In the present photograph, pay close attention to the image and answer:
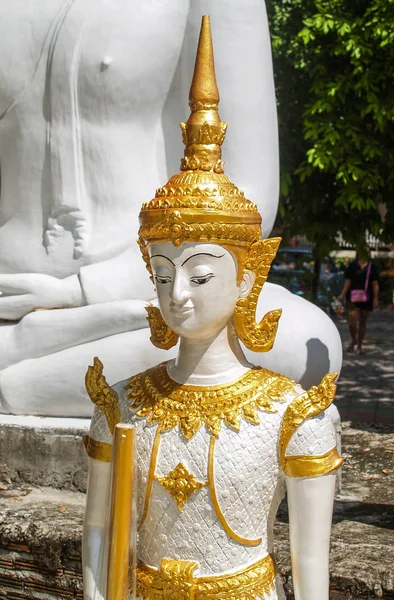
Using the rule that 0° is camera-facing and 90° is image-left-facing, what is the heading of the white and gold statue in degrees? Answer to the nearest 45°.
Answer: approximately 45°

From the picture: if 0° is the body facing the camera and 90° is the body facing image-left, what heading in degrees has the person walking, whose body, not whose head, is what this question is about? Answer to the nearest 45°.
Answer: approximately 0°

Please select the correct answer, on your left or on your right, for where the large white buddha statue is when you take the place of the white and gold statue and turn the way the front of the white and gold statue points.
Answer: on your right

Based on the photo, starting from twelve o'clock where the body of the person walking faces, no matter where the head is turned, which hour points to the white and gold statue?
The white and gold statue is roughly at 12 o'clock from the person walking.

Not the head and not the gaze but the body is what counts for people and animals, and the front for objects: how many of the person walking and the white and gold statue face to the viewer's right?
0
